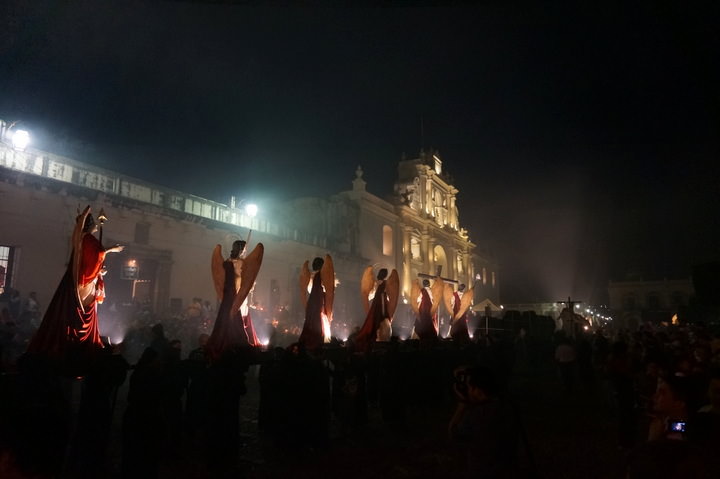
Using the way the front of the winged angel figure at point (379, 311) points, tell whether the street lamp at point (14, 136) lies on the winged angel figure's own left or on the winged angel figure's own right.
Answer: on the winged angel figure's own left

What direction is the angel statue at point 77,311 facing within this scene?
to the viewer's right

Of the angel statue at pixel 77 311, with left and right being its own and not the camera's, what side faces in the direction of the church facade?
left

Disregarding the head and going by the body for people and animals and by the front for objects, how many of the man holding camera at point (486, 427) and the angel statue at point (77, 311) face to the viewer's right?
1

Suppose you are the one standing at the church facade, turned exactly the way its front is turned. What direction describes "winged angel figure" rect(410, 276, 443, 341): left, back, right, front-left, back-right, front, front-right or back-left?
front

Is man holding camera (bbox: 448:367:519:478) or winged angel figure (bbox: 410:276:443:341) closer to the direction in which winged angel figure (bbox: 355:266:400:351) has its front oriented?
the winged angel figure

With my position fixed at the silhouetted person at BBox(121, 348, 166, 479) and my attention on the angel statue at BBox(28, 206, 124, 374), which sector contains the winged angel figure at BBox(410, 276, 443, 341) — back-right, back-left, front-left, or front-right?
front-right

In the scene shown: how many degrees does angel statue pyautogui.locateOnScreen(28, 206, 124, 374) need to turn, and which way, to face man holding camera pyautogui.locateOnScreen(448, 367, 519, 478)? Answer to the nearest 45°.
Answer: approximately 45° to its right
